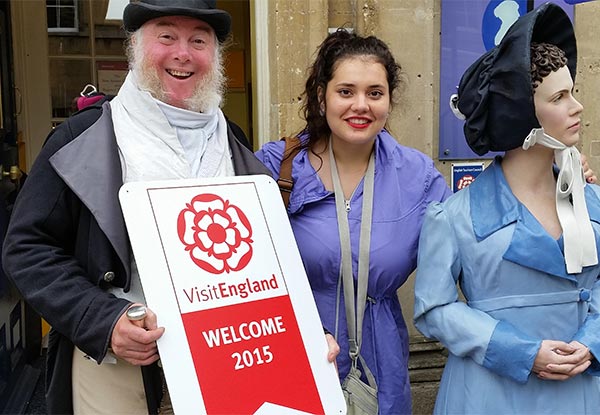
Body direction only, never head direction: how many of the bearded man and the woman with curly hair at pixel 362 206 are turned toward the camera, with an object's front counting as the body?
2

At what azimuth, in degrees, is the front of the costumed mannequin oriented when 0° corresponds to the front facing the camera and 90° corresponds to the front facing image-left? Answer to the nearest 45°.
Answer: approximately 315°

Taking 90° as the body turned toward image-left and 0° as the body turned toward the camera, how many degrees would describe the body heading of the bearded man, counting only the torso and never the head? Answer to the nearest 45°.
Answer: approximately 0°

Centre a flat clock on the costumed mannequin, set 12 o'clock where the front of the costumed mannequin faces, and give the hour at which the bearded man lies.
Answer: The bearded man is roughly at 4 o'clock from the costumed mannequin.

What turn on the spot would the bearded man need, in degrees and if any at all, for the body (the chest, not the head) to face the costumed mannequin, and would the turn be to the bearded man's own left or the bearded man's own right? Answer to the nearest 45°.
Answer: approximately 90° to the bearded man's own left
